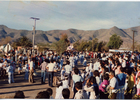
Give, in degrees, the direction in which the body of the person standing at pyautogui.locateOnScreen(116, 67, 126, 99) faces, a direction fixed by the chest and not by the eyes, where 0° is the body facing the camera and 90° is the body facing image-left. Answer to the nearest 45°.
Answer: approximately 180°

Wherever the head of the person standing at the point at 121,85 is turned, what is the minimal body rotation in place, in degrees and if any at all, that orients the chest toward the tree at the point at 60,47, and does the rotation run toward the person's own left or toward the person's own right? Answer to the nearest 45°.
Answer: approximately 45° to the person's own left
